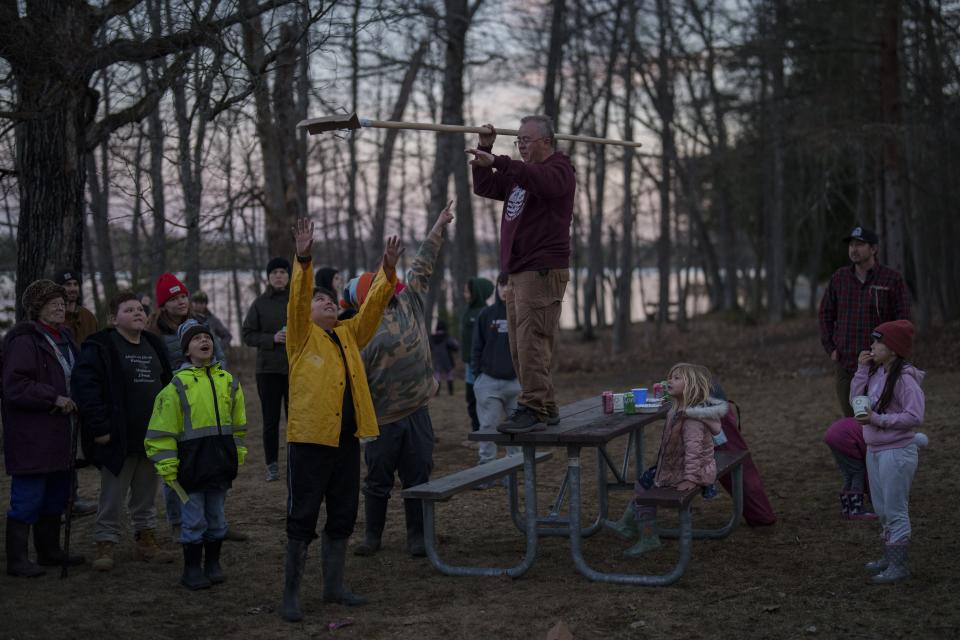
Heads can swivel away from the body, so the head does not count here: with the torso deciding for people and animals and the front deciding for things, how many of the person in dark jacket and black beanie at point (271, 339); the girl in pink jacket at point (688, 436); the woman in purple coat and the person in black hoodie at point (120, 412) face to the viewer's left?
1

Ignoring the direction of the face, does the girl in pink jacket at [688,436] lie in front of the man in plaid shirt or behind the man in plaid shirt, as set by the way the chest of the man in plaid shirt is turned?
in front

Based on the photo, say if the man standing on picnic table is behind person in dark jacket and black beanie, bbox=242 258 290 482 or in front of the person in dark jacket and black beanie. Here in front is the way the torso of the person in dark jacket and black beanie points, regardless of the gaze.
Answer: in front

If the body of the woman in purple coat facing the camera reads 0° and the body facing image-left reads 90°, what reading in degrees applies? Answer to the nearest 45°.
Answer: approximately 315°

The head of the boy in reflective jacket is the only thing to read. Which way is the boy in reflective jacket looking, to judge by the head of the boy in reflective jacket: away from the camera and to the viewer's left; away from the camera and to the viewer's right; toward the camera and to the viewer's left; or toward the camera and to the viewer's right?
toward the camera and to the viewer's right

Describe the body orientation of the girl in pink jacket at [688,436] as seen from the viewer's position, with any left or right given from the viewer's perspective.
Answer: facing to the left of the viewer

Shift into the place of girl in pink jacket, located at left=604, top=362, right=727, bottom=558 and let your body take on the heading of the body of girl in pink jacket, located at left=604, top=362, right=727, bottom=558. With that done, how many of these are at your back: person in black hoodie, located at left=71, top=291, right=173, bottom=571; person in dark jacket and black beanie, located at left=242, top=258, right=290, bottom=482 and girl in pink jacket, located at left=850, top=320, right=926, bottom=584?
1

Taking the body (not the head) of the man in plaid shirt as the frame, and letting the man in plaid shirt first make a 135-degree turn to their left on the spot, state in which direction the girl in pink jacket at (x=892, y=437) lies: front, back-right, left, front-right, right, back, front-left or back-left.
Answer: right

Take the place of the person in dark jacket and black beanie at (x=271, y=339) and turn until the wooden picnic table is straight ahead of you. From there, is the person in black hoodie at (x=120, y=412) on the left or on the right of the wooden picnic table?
right
